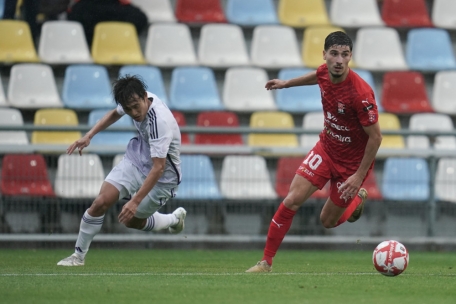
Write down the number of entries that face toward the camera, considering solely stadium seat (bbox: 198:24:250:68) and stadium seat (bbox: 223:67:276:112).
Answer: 2

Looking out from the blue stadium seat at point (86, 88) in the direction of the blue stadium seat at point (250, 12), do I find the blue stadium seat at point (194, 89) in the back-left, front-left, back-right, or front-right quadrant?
front-right

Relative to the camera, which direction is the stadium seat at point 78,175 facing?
toward the camera

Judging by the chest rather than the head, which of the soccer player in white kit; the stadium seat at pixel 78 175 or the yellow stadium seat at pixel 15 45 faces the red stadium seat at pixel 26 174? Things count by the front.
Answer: the yellow stadium seat

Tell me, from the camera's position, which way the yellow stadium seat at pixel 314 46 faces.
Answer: facing the viewer

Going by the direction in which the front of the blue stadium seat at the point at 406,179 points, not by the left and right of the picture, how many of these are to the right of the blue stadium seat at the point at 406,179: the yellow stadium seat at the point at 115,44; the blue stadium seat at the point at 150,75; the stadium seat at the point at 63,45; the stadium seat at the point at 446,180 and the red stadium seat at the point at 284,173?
4

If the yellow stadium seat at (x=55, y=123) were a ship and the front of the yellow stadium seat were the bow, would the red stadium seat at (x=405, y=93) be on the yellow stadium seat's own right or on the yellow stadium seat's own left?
on the yellow stadium seat's own left

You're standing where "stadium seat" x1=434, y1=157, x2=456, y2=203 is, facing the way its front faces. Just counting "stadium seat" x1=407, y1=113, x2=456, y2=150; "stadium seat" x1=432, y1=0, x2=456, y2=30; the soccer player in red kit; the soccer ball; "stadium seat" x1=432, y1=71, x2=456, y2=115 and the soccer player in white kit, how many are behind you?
3

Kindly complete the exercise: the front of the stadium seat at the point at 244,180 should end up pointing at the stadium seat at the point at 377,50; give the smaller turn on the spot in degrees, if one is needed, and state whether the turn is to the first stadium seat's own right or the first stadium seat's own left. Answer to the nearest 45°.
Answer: approximately 135° to the first stadium seat's own left

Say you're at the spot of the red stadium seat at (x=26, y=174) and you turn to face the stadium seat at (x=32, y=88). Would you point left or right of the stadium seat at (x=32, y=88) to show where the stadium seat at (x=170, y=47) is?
right

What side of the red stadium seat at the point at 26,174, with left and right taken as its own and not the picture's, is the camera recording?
front

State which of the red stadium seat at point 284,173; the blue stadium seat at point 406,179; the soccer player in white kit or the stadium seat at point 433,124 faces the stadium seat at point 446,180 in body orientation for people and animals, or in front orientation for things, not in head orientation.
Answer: the stadium seat at point 433,124

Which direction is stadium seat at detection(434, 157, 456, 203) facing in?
toward the camera

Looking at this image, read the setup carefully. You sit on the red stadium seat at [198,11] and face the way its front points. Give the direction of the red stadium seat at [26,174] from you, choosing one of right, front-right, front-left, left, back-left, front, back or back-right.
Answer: front-right

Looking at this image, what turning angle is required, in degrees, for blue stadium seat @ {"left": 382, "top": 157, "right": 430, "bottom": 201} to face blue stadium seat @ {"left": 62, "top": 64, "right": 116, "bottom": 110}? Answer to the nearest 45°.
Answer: approximately 90° to its right

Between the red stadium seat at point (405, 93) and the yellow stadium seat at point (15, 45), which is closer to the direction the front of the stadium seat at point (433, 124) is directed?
the yellow stadium seat
